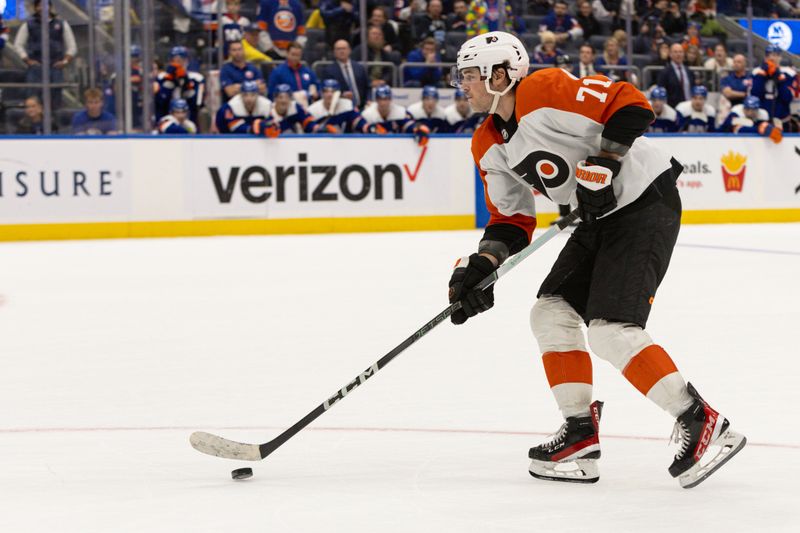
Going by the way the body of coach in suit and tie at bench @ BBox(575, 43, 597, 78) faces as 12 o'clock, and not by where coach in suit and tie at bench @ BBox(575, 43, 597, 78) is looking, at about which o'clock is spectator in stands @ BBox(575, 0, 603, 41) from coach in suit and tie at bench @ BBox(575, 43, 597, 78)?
spectator in stands @ BBox(575, 0, 603, 41) is roughly at 6 o'clock from coach in suit and tie at bench @ BBox(575, 43, 597, 78).

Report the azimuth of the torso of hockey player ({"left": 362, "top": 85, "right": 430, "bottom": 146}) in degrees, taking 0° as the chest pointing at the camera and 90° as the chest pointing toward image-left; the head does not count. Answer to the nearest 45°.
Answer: approximately 0°

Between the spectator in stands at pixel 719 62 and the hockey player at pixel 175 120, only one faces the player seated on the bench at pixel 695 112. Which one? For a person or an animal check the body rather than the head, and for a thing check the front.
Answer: the spectator in stands at pixel 719 62

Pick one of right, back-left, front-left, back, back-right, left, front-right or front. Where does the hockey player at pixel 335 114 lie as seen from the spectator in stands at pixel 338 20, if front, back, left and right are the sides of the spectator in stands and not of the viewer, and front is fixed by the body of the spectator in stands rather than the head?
front

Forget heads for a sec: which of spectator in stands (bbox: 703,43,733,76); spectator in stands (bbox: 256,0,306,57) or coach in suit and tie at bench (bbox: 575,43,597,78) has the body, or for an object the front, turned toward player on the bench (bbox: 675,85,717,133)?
spectator in stands (bbox: 703,43,733,76)

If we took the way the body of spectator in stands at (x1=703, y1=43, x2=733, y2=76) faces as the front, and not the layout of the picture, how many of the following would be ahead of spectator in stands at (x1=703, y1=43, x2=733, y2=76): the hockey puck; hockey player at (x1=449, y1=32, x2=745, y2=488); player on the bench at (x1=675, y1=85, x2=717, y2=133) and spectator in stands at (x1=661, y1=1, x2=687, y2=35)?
3

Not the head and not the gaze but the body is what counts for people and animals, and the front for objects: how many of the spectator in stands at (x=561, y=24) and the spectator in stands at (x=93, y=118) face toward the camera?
2

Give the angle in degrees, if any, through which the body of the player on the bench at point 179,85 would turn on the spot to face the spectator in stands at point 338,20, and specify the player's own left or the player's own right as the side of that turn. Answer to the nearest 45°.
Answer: approximately 135° to the player's own left

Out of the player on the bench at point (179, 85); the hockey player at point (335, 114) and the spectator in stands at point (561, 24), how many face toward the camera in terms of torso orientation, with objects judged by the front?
3

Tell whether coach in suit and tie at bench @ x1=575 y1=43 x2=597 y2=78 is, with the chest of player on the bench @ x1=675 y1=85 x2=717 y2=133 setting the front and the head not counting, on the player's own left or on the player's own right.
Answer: on the player's own right

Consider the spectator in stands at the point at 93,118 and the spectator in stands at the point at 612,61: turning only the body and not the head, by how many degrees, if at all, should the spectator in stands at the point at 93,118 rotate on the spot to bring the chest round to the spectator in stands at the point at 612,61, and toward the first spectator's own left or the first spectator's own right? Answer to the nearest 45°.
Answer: approximately 90° to the first spectator's own left

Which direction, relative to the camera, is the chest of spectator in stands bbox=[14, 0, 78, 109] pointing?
toward the camera

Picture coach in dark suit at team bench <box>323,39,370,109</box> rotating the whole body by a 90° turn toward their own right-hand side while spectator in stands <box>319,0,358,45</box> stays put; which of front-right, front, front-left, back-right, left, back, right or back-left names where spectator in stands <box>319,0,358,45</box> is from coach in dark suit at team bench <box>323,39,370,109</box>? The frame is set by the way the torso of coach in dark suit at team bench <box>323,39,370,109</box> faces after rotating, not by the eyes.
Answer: right

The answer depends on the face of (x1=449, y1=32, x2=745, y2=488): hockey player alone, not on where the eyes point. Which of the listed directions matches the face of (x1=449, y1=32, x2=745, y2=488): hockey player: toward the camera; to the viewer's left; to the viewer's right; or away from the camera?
to the viewer's left

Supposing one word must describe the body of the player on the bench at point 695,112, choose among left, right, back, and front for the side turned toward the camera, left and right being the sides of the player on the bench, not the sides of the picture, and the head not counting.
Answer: front
